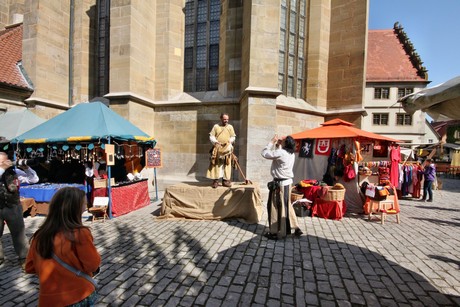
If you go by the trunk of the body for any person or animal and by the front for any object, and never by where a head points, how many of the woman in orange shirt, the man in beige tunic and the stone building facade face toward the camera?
2

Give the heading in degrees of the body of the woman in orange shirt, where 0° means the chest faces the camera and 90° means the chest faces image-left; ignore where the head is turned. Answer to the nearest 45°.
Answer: approximately 225°

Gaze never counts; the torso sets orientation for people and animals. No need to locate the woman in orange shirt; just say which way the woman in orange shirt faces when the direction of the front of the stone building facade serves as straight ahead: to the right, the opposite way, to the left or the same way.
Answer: the opposite way

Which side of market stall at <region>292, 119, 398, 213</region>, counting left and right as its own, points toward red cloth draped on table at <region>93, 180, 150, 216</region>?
right

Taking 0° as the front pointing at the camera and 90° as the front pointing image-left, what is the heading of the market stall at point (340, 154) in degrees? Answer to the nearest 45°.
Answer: approximately 315°

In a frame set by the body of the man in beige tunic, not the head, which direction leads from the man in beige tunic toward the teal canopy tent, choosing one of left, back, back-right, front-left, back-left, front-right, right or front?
right

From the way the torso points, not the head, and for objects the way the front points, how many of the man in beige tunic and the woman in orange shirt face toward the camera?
1
